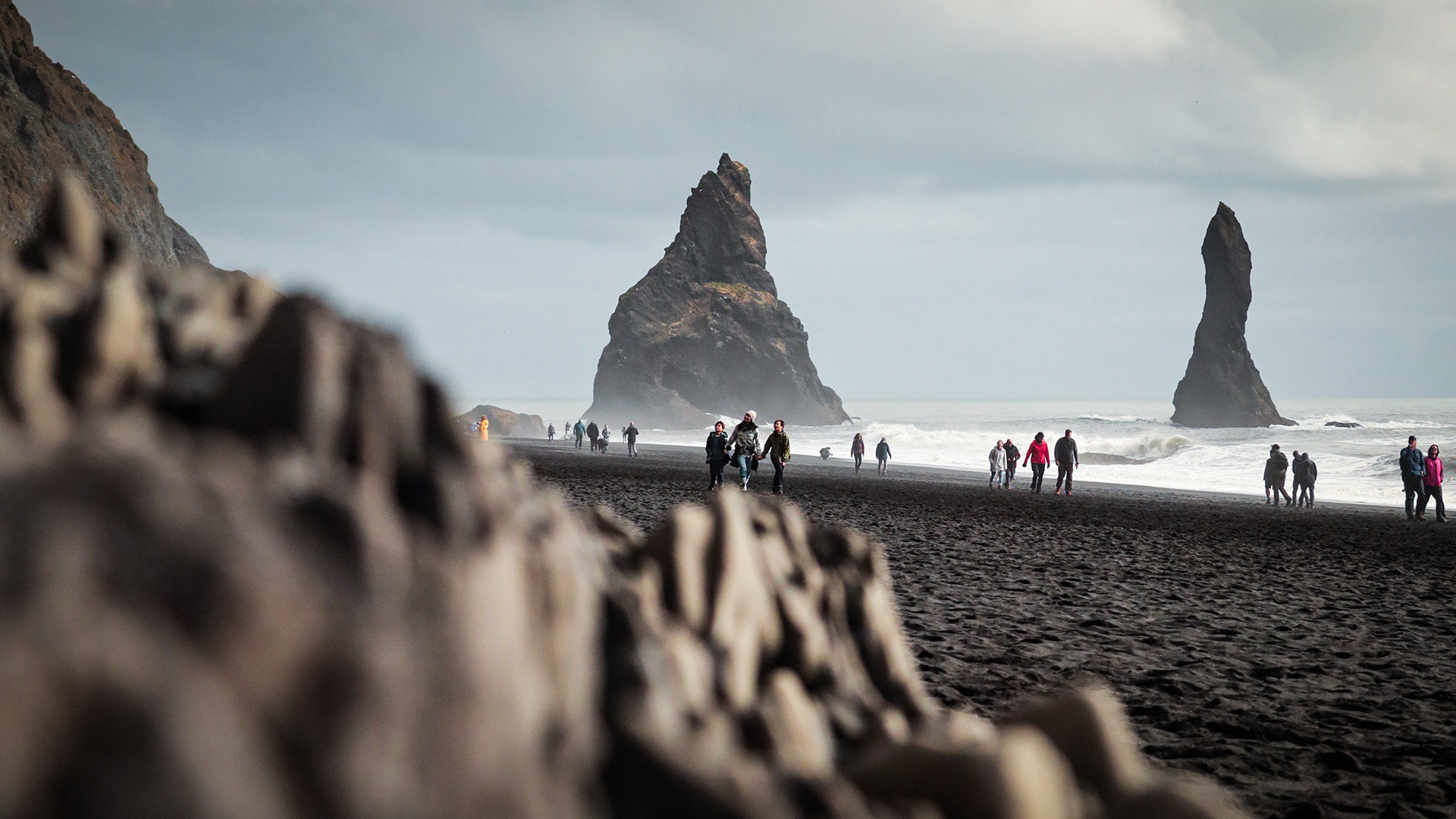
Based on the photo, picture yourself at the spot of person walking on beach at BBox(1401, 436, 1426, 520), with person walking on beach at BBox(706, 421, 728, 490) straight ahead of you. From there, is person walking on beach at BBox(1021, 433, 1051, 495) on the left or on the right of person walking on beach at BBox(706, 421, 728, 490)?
right

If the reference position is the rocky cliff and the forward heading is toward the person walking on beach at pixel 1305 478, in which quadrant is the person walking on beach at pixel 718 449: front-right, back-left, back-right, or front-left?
front-right

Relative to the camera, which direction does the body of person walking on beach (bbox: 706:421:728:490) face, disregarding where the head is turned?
toward the camera

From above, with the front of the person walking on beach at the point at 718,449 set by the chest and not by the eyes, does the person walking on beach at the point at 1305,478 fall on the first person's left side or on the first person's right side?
on the first person's left side

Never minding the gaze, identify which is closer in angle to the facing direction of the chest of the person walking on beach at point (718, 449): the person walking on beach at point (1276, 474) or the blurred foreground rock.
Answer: the blurred foreground rock

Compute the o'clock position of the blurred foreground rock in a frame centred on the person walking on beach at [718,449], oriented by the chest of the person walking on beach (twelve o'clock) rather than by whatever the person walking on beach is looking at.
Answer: The blurred foreground rock is roughly at 12 o'clock from the person walking on beach.

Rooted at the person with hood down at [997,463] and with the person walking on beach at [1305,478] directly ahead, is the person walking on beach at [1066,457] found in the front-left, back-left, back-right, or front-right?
front-right

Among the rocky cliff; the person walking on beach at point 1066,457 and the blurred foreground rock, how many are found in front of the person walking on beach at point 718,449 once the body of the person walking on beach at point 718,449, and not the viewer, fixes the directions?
1

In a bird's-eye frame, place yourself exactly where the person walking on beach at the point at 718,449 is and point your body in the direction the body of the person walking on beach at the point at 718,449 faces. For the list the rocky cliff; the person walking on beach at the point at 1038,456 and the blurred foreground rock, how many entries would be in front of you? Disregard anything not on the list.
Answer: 1

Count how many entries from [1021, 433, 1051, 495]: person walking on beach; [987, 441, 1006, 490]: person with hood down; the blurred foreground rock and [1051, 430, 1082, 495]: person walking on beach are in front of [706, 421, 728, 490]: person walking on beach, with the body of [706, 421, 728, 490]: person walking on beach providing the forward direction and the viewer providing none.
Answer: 1

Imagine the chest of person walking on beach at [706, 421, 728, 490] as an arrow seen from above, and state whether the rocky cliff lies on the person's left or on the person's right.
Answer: on the person's right

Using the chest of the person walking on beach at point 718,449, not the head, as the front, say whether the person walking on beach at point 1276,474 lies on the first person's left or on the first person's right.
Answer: on the first person's left

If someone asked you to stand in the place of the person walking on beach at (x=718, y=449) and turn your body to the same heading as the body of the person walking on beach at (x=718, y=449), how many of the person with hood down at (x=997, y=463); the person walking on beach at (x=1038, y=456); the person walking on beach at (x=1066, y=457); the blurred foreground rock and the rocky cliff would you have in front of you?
1

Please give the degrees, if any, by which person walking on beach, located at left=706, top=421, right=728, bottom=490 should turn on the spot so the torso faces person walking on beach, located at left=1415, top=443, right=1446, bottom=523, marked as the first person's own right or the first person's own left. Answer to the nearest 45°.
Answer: approximately 90° to the first person's own left
